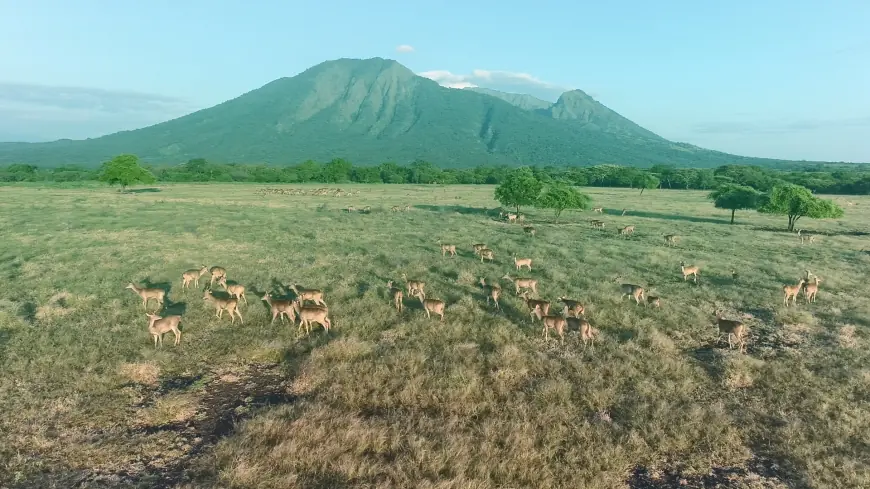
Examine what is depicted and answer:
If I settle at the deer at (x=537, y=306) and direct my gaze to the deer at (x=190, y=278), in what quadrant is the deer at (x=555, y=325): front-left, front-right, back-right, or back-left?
back-left

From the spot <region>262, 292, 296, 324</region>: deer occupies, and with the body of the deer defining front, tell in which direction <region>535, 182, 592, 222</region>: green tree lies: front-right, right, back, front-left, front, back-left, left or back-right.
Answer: back-right

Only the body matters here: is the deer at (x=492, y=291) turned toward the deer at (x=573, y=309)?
no

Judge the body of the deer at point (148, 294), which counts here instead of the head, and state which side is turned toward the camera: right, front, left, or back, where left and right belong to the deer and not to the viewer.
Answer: left

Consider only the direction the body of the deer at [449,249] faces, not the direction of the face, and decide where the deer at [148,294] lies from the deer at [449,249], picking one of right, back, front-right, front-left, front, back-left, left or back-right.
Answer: front-left

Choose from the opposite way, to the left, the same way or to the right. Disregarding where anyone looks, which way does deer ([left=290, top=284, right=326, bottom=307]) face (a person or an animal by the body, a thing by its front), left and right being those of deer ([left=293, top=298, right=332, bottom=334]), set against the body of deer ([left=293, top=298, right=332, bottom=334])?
the same way

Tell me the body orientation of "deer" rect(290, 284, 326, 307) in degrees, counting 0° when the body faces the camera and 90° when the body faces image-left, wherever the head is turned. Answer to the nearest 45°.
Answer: approximately 90°

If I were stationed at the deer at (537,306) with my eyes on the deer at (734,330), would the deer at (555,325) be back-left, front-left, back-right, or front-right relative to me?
front-right

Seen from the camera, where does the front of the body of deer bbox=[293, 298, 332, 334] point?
to the viewer's left
